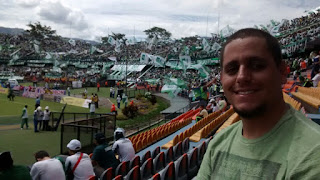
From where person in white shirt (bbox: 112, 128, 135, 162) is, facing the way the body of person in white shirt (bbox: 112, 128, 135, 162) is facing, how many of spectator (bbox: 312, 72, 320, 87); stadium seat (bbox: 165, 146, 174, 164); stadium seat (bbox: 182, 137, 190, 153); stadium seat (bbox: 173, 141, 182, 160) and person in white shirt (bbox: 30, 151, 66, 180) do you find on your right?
4

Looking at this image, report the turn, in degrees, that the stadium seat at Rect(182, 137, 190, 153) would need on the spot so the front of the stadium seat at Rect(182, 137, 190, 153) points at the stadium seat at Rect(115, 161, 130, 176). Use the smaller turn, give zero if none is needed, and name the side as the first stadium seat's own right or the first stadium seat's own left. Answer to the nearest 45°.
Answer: approximately 90° to the first stadium seat's own left

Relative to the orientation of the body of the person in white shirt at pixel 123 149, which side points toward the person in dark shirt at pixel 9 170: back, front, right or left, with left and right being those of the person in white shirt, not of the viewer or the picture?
left

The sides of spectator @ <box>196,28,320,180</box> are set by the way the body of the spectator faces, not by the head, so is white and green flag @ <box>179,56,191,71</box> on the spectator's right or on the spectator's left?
on the spectator's right

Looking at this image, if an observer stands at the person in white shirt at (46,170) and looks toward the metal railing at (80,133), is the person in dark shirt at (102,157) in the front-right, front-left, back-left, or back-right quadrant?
front-right

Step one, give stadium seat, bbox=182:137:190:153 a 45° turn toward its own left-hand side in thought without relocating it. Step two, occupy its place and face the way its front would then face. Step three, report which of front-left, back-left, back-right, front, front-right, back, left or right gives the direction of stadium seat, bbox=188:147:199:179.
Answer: left

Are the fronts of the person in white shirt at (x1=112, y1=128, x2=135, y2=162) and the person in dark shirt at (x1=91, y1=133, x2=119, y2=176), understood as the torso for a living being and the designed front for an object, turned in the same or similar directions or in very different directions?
same or similar directions

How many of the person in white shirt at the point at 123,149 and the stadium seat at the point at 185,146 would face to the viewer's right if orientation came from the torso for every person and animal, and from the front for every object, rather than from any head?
0

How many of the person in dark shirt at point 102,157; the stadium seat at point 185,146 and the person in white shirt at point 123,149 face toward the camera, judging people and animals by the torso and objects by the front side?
0

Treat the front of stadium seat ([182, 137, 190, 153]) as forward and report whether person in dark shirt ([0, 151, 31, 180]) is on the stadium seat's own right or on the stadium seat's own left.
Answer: on the stadium seat's own left

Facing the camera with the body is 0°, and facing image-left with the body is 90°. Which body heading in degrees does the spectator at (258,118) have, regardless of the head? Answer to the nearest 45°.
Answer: approximately 45°

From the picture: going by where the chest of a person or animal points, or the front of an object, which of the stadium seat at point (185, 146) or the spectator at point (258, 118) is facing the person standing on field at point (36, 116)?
the stadium seat

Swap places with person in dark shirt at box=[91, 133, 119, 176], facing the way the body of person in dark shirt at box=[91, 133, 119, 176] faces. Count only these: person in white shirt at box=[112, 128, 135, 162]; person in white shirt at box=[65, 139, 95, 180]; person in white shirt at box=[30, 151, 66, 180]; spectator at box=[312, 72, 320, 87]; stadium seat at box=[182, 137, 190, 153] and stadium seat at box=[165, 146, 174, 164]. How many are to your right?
4

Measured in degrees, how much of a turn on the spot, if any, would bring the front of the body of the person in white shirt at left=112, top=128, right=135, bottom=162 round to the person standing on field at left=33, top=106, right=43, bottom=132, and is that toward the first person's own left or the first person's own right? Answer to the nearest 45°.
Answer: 0° — they already face them

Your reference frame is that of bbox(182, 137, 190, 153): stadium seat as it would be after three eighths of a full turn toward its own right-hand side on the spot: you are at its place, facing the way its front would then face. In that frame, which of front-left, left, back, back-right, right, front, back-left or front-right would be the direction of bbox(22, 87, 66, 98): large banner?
back-left

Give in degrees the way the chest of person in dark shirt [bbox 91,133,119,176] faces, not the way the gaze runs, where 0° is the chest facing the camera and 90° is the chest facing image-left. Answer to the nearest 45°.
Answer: approximately 135°
